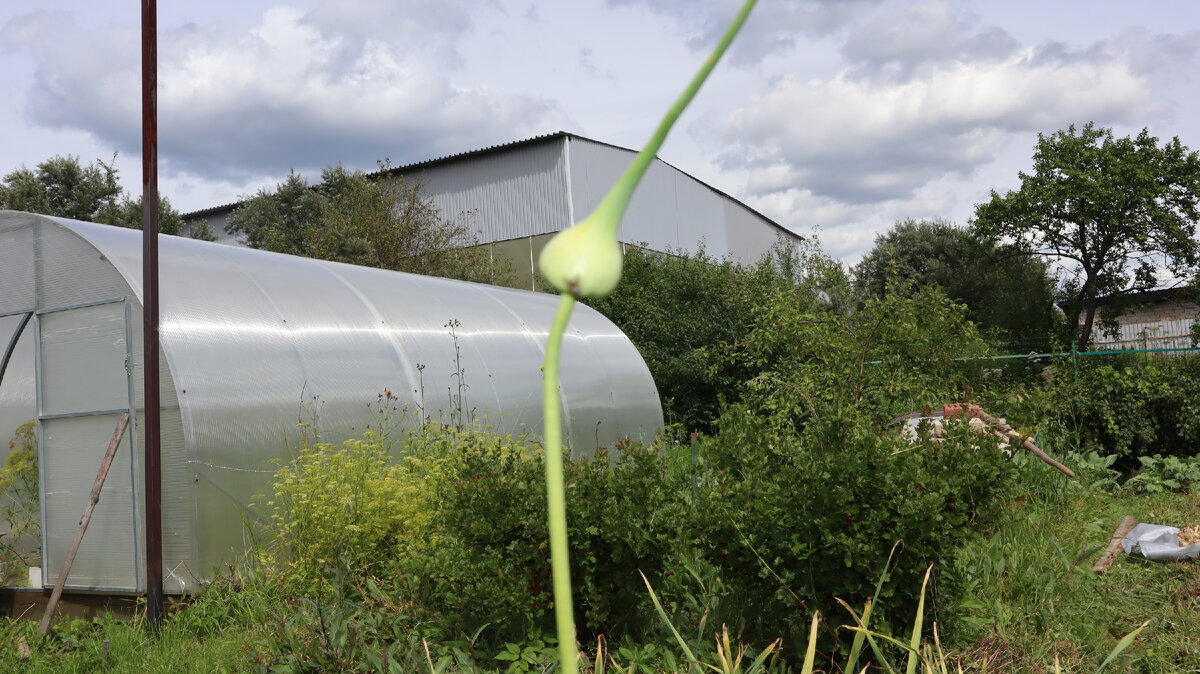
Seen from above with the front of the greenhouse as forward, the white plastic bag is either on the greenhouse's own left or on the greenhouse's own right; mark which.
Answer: on the greenhouse's own left

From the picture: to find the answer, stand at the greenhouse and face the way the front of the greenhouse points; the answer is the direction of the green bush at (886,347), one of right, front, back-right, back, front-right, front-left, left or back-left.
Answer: back-left

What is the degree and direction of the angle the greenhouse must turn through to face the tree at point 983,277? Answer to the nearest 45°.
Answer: approximately 180°

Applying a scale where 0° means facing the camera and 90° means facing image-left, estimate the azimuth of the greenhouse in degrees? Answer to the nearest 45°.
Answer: approximately 45°

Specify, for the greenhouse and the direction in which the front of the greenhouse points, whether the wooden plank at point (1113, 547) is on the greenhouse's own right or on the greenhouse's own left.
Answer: on the greenhouse's own left

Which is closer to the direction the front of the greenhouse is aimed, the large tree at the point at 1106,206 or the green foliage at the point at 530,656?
the green foliage

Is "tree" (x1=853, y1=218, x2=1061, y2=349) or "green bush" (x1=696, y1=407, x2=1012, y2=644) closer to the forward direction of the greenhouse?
the green bush

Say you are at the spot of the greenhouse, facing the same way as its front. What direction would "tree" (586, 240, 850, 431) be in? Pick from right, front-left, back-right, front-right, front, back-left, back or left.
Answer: back

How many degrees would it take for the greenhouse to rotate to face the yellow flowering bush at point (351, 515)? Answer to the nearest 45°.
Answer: approximately 90° to its left

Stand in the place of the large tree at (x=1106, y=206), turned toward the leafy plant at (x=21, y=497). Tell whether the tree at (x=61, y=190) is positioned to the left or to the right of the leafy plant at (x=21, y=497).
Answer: right
